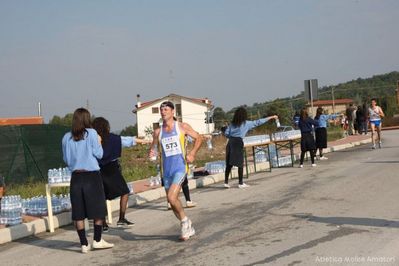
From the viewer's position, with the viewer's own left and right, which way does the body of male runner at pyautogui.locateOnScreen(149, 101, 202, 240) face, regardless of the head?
facing the viewer and to the left of the viewer

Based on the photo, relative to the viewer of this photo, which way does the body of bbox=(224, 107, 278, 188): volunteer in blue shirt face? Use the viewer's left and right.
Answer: facing away from the viewer and to the right of the viewer

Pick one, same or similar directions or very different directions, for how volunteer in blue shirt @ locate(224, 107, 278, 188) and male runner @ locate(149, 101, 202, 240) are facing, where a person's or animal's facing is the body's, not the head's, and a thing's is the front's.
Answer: very different directions

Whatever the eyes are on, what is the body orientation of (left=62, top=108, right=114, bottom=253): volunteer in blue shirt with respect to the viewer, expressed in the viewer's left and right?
facing away from the viewer and to the right of the viewer

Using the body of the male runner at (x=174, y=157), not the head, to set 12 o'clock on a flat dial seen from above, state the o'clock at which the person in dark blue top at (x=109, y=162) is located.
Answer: The person in dark blue top is roughly at 3 o'clock from the male runner.

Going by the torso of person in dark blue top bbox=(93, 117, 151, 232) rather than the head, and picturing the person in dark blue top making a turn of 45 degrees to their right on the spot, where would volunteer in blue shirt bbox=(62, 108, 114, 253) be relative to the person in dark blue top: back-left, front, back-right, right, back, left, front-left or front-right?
right

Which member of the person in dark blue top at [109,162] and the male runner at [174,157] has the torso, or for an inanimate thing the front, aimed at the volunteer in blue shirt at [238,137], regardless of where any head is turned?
the person in dark blue top

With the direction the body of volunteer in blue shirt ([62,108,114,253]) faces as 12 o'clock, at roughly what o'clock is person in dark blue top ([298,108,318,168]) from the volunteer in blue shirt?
The person in dark blue top is roughly at 12 o'clock from the volunteer in blue shirt.

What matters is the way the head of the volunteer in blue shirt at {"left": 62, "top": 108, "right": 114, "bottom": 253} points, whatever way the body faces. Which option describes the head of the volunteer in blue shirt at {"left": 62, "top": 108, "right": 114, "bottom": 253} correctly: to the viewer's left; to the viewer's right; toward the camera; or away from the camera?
away from the camera

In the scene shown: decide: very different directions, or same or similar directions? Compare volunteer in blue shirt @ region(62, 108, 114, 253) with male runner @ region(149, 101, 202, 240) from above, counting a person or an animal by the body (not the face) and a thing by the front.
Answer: very different directions

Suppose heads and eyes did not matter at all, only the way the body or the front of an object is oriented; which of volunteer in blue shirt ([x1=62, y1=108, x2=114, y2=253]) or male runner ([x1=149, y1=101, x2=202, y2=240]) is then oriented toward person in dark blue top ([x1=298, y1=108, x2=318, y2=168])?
the volunteer in blue shirt

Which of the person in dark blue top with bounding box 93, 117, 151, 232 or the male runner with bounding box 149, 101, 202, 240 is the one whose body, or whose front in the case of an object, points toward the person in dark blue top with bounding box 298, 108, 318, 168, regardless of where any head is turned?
the person in dark blue top with bounding box 93, 117, 151, 232

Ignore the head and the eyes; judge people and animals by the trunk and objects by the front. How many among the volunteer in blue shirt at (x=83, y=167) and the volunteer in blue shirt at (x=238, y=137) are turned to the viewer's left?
0

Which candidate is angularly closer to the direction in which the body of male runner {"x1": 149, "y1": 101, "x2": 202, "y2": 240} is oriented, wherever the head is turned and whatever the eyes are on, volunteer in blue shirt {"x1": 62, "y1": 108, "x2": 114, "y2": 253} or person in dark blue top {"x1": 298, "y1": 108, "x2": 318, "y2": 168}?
the volunteer in blue shirt

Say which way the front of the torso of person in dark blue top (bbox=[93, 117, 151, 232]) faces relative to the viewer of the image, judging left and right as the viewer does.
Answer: facing away from the viewer and to the right of the viewer

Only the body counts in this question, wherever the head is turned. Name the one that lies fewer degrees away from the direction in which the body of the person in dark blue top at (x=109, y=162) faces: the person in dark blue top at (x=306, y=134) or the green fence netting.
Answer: the person in dark blue top

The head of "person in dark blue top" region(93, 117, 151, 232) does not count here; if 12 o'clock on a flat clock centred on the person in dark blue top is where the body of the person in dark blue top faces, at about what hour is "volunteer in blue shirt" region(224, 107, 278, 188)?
The volunteer in blue shirt is roughly at 12 o'clock from the person in dark blue top.
